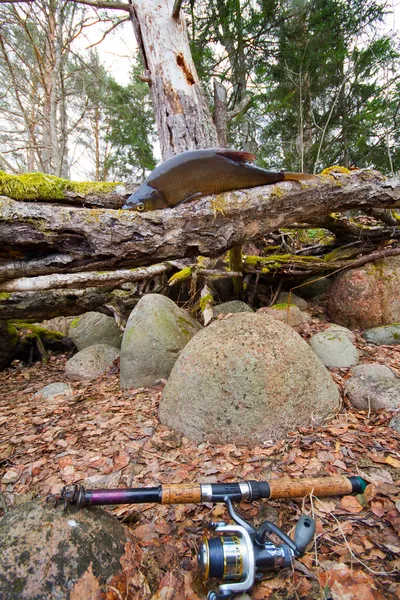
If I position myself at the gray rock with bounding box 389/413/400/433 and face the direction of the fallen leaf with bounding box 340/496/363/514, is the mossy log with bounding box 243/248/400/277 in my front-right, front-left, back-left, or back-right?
back-right

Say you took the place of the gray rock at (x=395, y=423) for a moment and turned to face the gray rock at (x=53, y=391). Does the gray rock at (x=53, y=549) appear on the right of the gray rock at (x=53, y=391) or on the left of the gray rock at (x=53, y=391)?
left

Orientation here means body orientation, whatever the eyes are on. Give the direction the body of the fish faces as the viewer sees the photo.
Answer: to the viewer's left

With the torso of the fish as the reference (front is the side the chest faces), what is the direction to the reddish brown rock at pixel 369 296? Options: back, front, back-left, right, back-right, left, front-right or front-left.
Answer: back-right

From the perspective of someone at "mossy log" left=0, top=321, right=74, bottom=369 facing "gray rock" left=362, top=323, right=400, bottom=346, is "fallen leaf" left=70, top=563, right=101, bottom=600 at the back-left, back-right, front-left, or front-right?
front-right

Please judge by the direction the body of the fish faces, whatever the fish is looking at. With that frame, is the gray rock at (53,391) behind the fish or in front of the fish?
in front
